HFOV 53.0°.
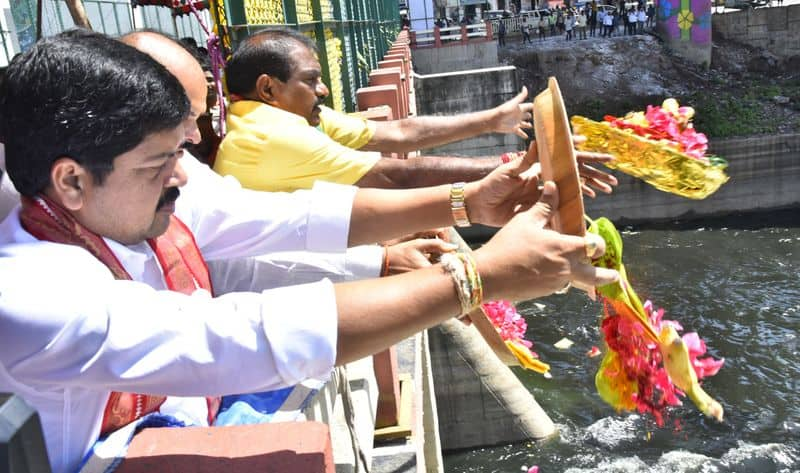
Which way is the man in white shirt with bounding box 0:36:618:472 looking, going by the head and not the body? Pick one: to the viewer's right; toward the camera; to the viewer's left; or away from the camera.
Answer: to the viewer's right

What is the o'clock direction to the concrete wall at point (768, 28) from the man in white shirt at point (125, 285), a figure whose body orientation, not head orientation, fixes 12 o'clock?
The concrete wall is roughly at 10 o'clock from the man in white shirt.

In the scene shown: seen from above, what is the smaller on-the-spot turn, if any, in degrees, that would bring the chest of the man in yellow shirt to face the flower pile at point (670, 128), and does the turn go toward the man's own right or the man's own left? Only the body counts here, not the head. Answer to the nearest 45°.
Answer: approximately 45° to the man's own right

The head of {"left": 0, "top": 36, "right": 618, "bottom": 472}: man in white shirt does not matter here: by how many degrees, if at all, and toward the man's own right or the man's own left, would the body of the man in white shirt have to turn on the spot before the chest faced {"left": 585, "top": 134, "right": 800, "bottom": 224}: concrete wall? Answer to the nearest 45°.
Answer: approximately 45° to the man's own left

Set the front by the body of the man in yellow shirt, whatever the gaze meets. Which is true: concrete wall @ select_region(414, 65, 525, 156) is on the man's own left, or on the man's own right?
on the man's own left

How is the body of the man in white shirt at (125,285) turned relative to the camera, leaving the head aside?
to the viewer's right

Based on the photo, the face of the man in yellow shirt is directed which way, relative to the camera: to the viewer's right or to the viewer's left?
to the viewer's right

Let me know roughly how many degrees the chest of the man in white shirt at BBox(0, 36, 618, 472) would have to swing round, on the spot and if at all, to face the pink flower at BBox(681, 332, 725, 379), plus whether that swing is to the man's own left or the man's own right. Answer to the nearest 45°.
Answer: approximately 45° to the man's own left

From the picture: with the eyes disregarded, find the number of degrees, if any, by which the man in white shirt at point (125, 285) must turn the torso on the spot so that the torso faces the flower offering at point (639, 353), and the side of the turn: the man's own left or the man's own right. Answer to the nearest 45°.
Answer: approximately 45° to the man's own left

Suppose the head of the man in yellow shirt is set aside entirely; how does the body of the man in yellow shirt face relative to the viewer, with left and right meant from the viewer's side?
facing to the right of the viewer

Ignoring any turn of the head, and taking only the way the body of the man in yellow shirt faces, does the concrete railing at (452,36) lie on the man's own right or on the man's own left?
on the man's own left
